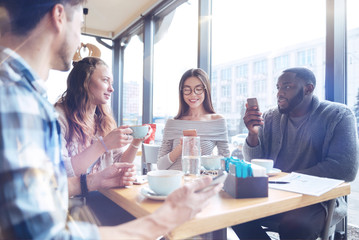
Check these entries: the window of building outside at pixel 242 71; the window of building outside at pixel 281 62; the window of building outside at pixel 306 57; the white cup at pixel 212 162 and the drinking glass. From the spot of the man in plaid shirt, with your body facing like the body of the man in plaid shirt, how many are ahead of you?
5

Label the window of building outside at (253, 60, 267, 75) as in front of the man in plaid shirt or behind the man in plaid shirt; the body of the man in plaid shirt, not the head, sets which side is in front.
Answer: in front

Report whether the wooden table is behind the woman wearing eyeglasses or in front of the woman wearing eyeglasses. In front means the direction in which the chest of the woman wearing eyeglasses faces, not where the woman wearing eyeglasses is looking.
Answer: in front

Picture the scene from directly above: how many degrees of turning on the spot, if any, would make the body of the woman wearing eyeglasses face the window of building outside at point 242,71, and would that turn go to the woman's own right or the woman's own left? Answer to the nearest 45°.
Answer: approximately 135° to the woman's own left

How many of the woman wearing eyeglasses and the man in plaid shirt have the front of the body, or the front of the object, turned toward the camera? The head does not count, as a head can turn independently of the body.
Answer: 1

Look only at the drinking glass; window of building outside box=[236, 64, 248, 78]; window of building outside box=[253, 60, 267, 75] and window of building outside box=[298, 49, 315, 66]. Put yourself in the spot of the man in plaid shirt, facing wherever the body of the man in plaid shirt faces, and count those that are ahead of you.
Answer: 4

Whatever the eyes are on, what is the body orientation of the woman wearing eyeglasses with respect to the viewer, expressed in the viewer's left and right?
facing the viewer

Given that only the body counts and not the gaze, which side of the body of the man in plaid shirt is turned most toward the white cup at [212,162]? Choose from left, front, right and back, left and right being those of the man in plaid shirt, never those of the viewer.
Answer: front

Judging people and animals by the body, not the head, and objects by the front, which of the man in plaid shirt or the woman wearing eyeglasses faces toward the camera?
the woman wearing eyeglasses

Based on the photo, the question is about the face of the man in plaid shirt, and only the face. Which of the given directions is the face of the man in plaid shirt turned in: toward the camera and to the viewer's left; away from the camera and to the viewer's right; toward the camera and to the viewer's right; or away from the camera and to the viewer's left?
away from the camera and to the viewer's right

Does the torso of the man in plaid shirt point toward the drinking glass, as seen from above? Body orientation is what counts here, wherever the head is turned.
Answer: yes

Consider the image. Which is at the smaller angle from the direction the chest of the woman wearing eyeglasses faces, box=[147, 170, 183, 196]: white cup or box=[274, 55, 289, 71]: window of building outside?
the white cup

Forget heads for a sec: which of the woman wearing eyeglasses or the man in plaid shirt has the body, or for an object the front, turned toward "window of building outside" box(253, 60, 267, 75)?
the man in plaid shirt

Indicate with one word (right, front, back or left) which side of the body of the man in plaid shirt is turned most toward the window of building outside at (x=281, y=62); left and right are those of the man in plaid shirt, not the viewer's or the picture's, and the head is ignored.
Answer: front

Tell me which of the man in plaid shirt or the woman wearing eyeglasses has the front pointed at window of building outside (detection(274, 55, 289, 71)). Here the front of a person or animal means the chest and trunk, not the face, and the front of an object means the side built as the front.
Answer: the man in plaid shirt

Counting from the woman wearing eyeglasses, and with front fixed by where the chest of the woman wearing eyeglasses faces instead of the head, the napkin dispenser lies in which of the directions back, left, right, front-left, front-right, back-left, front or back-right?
front

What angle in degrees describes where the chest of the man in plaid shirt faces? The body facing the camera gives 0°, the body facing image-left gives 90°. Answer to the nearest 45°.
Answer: approximately 225°

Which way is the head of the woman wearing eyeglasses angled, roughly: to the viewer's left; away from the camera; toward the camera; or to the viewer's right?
toward the camera
